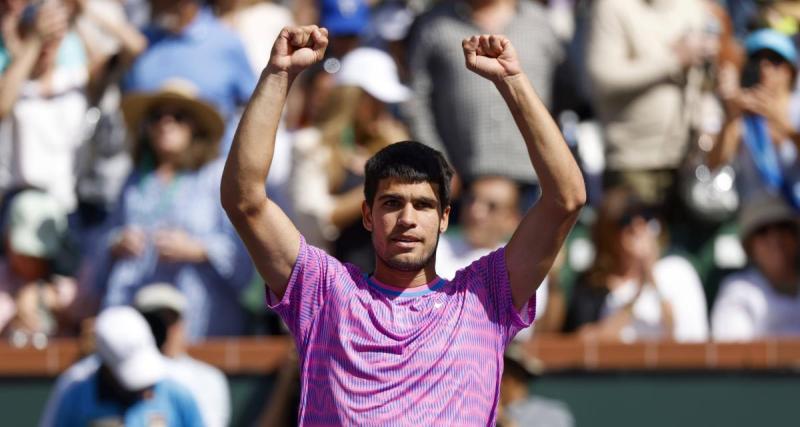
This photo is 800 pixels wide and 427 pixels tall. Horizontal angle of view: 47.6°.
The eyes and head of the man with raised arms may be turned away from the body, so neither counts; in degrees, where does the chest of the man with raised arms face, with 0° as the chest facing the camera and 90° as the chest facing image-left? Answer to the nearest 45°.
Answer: approximately 0°

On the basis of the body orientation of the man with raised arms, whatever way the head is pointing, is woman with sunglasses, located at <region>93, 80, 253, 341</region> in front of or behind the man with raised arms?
behind

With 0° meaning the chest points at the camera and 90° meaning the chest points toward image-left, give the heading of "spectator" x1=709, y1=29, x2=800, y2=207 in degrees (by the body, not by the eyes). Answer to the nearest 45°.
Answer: approximately 0°

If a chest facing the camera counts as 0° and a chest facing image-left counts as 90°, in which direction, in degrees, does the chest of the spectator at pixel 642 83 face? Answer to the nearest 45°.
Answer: approximately 315°

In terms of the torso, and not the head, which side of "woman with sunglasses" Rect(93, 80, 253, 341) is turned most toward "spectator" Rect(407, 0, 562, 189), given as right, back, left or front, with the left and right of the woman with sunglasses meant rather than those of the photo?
left
